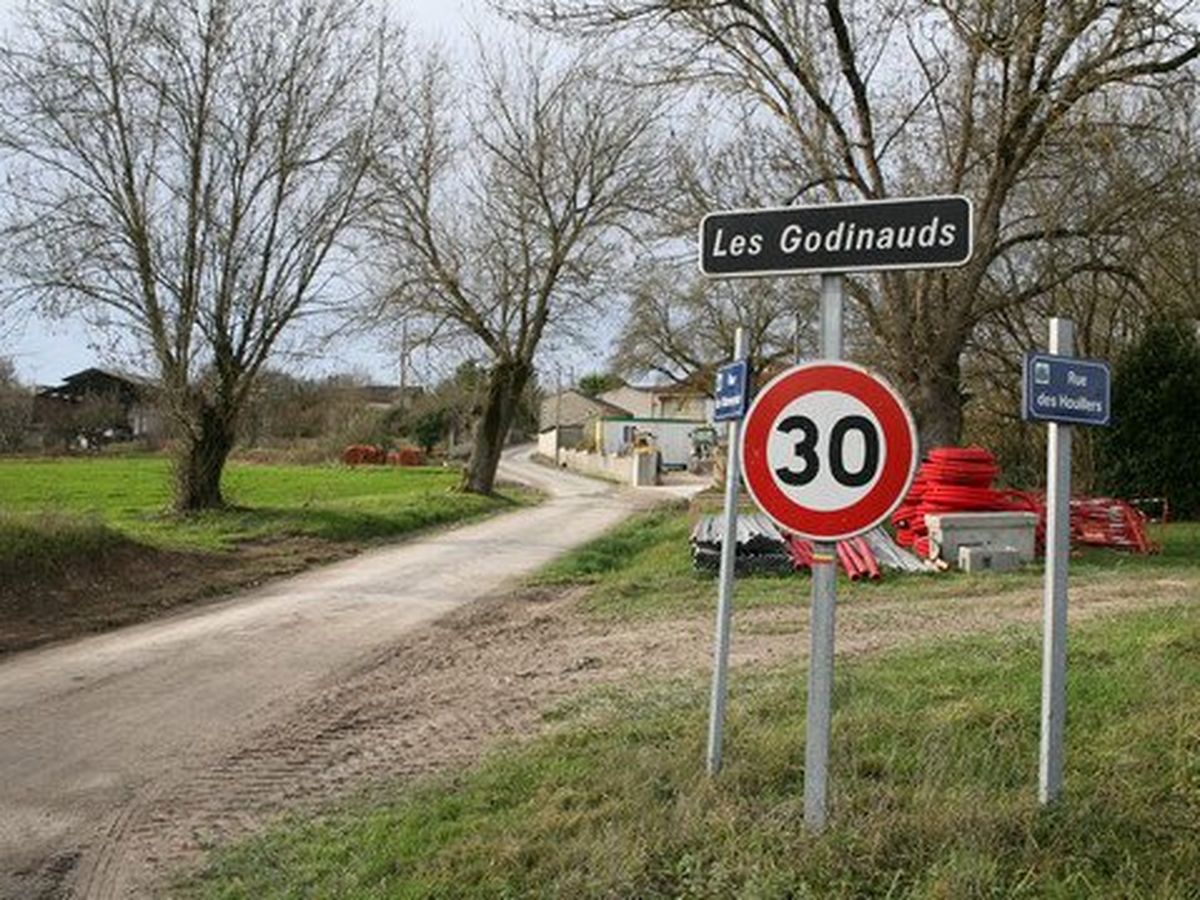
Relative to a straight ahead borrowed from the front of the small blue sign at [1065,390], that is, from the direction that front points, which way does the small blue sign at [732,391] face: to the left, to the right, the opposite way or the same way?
to the right

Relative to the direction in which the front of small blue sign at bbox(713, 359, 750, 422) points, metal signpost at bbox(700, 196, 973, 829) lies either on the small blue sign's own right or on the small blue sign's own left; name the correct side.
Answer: on the small blue sign's own left

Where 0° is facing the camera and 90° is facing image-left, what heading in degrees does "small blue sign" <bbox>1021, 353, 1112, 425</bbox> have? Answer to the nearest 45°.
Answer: approximately 315°

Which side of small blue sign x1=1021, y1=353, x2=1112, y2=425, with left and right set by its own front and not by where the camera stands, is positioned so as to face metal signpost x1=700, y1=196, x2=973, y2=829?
right

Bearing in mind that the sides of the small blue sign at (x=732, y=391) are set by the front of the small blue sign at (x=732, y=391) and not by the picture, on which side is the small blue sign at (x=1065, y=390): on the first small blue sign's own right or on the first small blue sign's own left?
on the first small blue sign's own left

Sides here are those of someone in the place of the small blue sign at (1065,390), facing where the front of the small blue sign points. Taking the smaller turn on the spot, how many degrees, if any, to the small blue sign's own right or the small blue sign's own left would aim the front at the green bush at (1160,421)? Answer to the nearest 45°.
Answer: approximately 135° to the small blue sign's own left
